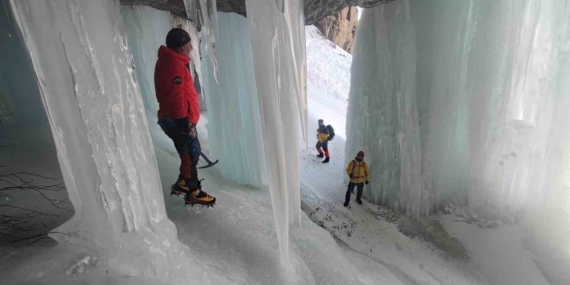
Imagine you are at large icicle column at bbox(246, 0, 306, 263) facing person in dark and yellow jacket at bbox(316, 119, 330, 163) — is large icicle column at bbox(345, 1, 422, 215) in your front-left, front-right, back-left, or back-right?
front-right

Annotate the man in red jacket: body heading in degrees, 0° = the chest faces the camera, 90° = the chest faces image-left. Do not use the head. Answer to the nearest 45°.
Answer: approximately 270°

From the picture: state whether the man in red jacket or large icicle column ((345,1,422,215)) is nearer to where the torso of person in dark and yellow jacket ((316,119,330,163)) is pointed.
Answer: the man in red jacket

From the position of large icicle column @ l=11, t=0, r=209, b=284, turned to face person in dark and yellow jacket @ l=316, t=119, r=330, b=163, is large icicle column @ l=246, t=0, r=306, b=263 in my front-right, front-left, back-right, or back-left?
front-right

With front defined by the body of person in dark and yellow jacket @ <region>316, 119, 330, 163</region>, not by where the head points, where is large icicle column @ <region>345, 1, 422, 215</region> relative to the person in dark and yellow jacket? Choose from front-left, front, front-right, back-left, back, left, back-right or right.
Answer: back-left

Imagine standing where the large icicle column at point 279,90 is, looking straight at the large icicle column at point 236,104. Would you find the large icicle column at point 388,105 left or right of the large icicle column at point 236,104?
right

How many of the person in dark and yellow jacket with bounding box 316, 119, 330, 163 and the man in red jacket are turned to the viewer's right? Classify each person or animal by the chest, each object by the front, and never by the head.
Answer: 1

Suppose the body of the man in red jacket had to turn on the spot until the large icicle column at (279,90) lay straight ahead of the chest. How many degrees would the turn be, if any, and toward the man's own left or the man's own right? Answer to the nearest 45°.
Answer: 0° — they already face it

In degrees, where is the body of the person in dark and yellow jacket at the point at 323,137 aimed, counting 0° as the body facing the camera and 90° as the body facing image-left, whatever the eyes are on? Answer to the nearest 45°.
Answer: approximately 90°

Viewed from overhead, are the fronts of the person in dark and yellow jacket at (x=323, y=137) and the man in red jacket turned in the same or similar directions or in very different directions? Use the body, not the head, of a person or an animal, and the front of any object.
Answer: very different directions
